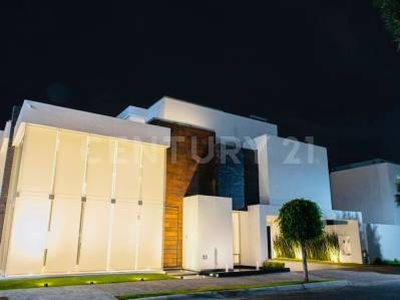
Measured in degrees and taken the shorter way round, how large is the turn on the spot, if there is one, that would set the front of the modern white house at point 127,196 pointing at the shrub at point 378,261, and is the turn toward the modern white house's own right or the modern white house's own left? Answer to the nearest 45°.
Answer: approximately 45° to the modern white house's own left

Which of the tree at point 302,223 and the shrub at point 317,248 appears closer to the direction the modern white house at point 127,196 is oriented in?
the tree

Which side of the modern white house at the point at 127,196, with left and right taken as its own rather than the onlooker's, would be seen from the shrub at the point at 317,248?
left

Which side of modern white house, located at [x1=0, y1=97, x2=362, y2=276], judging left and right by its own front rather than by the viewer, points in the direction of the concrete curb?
front

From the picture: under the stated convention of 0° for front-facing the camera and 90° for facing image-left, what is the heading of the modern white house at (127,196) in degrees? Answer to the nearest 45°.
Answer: approximately 315°

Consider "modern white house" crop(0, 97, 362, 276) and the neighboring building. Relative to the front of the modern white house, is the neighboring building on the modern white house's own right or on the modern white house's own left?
on the modern white house's own left

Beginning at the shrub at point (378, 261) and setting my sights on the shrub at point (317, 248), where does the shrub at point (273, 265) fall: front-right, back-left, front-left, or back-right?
front-left

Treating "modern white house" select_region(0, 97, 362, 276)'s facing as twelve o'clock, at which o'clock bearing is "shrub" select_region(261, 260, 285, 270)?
The shrub is roughly at 10 o'clock from the modern white house.
